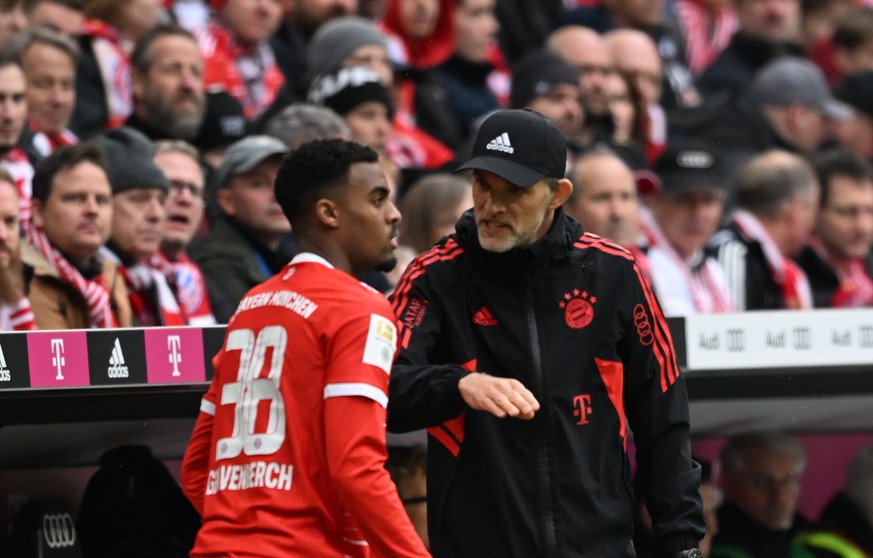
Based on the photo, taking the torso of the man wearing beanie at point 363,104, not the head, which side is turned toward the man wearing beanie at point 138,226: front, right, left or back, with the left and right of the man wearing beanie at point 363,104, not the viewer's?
right

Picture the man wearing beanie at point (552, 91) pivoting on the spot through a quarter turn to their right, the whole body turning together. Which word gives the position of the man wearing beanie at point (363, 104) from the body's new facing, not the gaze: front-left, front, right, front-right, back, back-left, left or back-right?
front

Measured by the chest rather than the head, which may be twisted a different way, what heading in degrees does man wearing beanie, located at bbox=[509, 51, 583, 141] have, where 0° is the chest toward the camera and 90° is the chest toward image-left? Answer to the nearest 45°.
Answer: approximately 315°

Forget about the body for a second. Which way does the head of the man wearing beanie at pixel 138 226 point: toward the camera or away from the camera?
toward the camera

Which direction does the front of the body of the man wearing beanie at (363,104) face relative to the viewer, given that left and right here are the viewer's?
facing the viewer and to the right of the viewer

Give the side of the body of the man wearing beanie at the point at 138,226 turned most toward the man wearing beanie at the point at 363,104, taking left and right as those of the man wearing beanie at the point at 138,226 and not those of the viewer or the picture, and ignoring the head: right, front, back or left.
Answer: left

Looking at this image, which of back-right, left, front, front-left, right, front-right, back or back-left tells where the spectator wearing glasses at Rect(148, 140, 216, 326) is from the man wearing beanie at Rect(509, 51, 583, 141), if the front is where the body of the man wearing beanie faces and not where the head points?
right

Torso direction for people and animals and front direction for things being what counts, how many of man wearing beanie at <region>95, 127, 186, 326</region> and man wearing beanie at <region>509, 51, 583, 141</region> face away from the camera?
0
